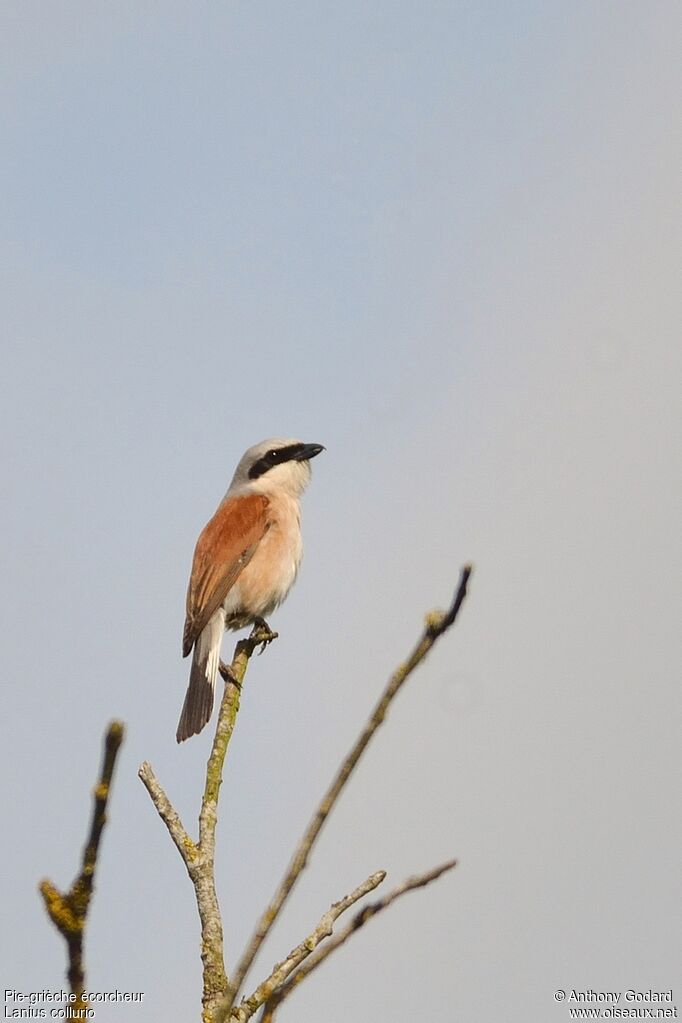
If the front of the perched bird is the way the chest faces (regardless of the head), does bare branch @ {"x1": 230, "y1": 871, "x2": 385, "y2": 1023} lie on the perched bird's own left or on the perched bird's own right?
on the perched bird's own right

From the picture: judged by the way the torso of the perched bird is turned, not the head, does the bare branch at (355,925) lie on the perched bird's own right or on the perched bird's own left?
on the perched bird's own right

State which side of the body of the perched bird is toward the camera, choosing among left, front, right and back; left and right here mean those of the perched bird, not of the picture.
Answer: right
